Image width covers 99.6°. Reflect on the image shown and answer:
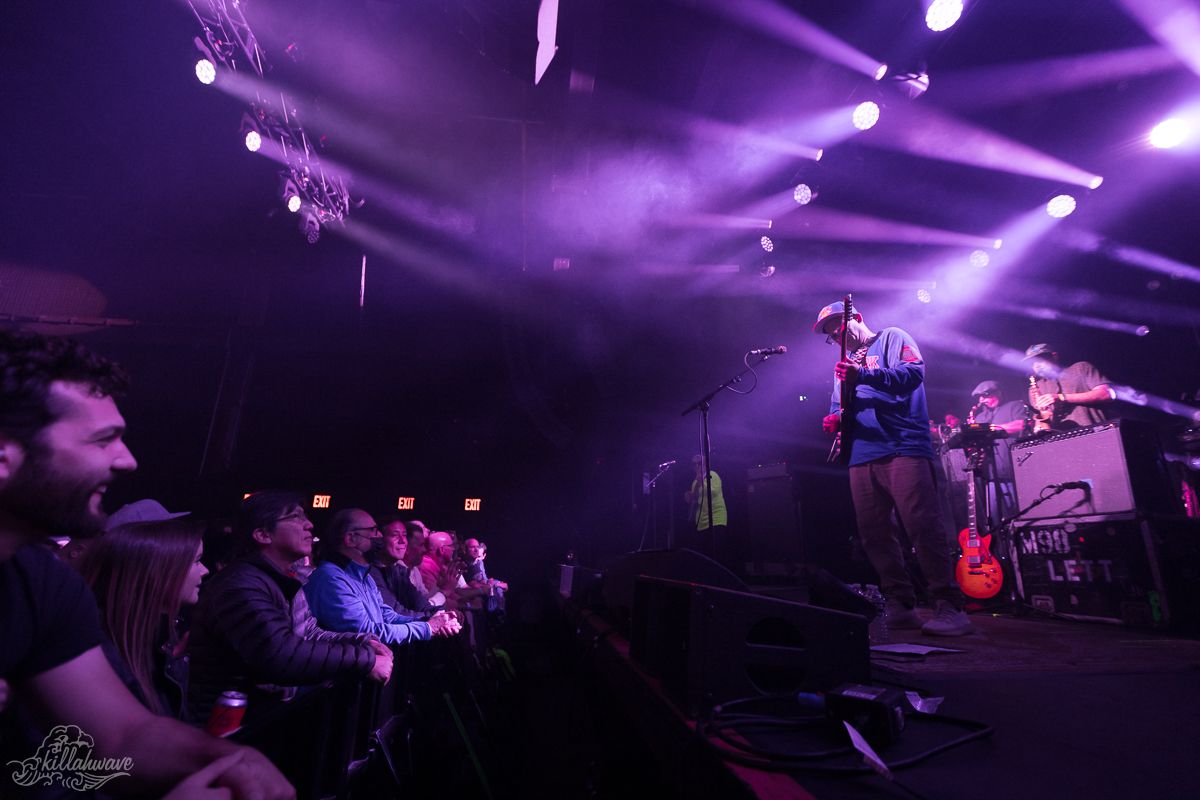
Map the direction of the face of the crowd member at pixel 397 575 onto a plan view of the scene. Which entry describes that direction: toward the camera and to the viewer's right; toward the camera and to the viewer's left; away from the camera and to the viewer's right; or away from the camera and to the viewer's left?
toward the camera and to the viewer's right

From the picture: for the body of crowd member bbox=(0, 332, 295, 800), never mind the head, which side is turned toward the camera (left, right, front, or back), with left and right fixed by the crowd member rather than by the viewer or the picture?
right

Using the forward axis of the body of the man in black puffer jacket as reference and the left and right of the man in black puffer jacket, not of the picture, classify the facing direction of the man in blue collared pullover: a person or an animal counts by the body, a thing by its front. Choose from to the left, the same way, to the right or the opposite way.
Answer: the same way

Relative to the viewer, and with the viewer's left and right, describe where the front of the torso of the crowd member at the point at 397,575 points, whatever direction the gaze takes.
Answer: facing the viewer and to the right of the viewer

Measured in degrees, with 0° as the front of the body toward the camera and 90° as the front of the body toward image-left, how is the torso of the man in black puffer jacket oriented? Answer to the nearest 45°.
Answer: approximately 270°

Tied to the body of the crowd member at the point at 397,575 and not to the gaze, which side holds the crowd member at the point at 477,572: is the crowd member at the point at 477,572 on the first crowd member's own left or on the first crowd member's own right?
on the first crowd member's own left

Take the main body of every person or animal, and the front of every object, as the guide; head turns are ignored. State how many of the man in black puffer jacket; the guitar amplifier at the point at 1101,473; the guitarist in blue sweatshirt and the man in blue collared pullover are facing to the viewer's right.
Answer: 2

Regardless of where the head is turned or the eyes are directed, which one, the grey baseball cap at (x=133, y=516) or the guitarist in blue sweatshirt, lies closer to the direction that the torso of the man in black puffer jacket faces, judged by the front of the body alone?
the guitarist in blue sweatshirt

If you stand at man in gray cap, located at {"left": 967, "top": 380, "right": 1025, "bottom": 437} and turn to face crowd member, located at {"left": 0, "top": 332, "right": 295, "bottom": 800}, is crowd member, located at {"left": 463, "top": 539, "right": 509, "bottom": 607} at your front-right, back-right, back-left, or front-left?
front-right

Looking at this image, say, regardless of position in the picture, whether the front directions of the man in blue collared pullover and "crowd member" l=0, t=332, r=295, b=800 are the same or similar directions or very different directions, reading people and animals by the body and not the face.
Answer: same or similar directions

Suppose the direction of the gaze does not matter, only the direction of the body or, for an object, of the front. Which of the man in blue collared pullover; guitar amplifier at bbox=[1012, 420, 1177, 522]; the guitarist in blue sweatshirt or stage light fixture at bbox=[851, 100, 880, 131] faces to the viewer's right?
the man in blue collared pullover

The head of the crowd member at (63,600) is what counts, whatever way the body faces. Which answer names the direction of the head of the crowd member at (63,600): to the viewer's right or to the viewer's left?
to the viewer's right

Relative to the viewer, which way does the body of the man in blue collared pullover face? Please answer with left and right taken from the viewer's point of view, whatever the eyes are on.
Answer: facing to the right of the viewer

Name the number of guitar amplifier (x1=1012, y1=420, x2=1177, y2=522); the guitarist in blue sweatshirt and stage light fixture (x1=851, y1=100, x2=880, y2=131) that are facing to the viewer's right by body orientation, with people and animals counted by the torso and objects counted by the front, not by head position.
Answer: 0

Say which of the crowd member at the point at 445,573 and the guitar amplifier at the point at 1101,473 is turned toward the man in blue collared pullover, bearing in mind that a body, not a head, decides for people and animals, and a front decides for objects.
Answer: the guitar amplifier

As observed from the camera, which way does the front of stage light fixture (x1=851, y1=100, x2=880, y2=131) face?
facing the viewer and to the left of the viewer
